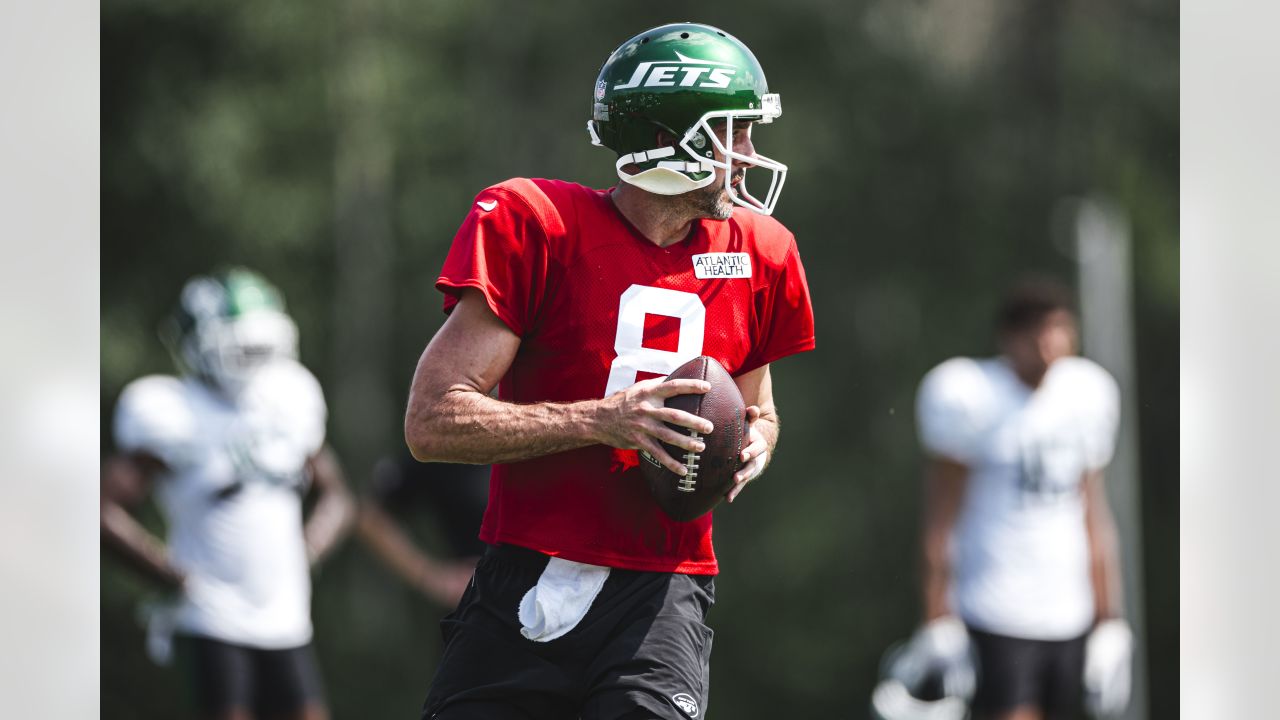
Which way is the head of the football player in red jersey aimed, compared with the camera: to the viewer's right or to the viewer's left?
to the viewer's right

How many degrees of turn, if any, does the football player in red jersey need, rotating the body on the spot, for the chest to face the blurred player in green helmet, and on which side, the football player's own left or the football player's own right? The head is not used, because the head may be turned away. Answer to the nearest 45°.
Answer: approximately 180°

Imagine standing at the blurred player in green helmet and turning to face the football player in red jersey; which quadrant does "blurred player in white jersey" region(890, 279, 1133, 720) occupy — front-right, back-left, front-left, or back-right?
front-left

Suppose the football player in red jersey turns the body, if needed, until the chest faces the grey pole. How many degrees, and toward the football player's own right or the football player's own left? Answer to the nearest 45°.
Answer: approximately 90° to the football player's own left

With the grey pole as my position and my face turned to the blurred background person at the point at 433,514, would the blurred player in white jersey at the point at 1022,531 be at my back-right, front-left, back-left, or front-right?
front-left

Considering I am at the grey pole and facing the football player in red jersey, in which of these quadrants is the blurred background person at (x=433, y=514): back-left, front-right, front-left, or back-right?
front-right

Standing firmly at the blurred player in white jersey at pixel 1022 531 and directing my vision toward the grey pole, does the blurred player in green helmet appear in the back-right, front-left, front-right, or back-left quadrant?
back-left
